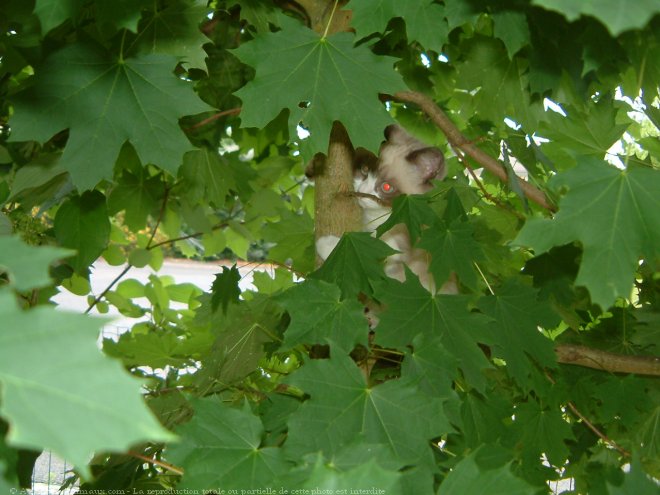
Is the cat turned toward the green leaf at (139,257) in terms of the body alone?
no
